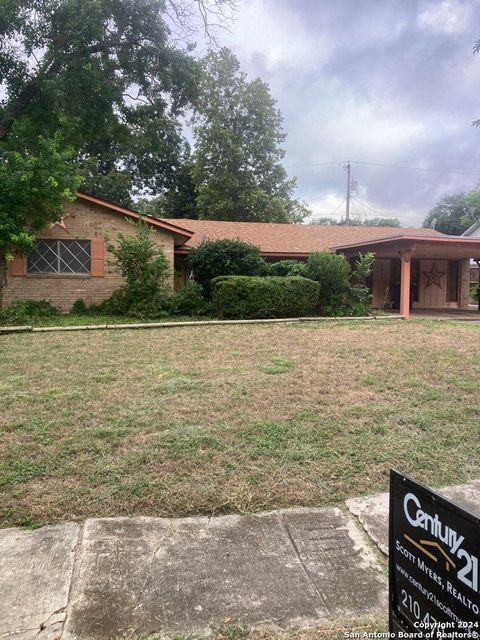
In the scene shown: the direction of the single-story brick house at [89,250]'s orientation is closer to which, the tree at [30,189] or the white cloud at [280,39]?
the tree

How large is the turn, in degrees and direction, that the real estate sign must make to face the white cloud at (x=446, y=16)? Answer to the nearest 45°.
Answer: approximately 135° to its right

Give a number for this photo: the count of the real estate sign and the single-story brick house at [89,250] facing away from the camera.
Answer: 0

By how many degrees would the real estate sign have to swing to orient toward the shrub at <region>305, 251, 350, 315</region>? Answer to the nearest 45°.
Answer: approximately 135° to its right
